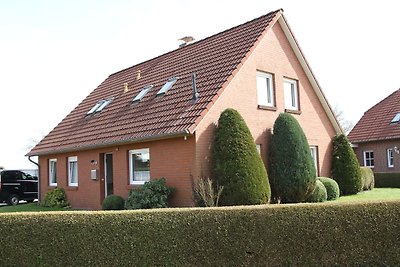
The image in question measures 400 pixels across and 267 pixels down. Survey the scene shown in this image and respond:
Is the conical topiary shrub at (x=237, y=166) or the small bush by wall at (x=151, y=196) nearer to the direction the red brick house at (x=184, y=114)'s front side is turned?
the small bush by wall

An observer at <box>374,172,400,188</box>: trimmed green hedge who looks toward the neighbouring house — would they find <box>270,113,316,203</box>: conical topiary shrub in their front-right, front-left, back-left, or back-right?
back-left

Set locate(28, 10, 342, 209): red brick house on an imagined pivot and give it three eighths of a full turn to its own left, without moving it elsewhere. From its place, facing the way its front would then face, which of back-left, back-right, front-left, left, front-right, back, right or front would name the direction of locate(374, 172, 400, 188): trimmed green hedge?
front-left

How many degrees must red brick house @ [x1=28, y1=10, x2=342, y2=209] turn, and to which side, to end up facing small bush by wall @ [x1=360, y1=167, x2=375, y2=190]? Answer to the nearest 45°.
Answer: approximately 180°

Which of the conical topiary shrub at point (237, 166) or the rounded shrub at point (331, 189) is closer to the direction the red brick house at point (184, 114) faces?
the conical topiary shrub

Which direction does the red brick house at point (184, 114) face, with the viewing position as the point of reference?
facing the viewer and to the left of the viewer

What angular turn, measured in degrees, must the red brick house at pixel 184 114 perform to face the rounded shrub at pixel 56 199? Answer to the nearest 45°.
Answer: approximately 90° to its right

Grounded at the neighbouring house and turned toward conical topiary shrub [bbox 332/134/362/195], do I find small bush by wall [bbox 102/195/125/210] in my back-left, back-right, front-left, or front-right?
front-right

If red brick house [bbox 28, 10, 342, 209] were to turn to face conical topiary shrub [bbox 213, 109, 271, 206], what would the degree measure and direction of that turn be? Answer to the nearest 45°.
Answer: approximately 45° to its left

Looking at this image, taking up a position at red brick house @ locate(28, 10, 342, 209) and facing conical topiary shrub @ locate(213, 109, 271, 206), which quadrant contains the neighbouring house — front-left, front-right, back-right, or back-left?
back-left

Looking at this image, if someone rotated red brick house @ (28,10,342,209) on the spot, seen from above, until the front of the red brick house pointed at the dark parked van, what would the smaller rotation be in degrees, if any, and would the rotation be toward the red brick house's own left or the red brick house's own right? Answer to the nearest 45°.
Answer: approximately 90° to the red brick house's own right

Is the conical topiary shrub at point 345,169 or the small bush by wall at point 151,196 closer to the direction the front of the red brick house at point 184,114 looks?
the small bush by wall

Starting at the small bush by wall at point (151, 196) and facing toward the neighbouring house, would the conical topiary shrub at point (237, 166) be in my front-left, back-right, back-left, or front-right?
front-right

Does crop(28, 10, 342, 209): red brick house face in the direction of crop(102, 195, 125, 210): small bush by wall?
yes
